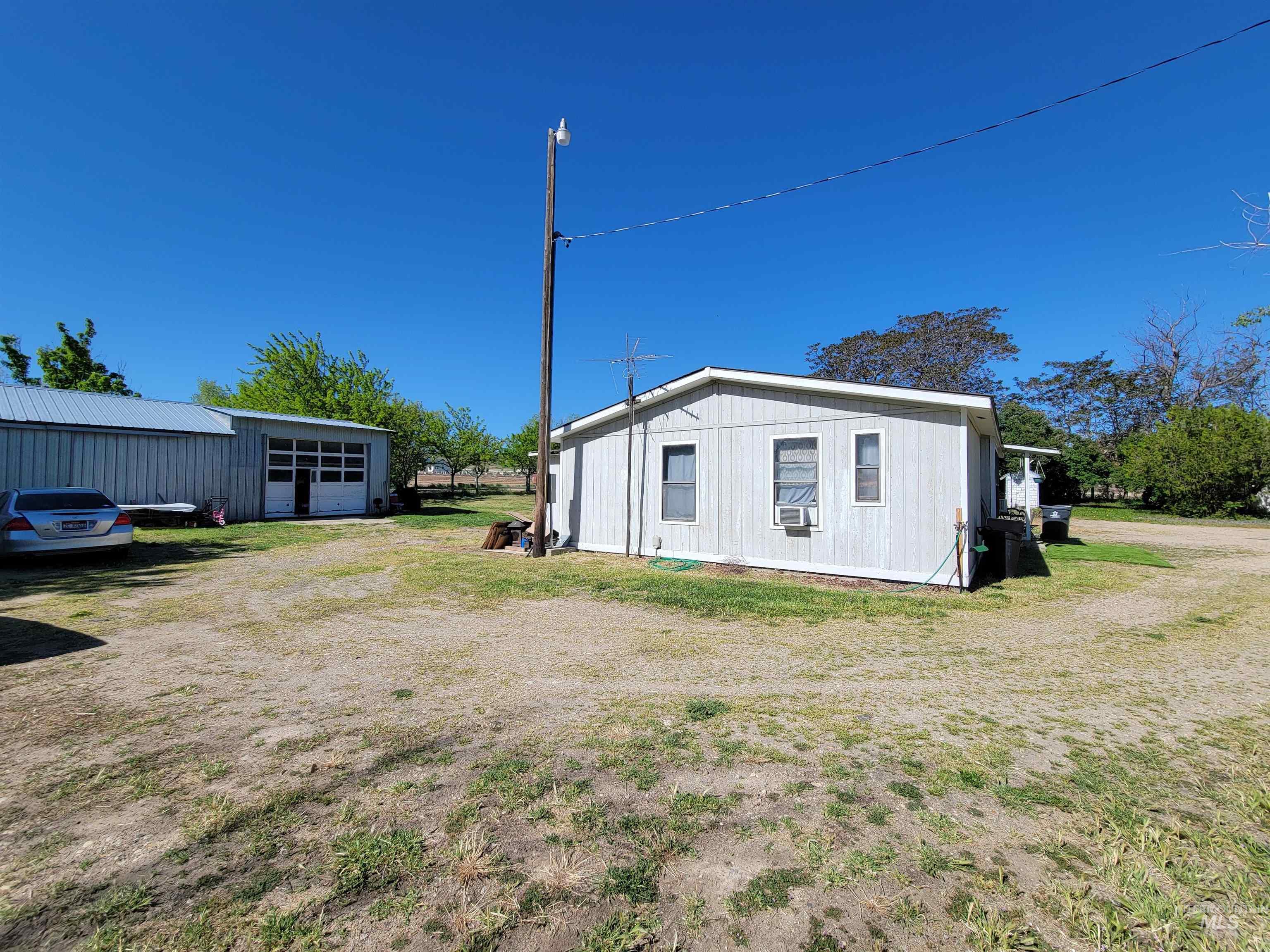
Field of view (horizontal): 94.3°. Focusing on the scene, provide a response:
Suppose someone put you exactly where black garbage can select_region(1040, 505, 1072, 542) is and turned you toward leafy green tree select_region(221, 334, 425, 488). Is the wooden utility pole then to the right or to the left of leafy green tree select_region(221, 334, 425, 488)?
left

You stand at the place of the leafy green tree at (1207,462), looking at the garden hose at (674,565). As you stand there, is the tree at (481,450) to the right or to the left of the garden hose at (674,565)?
right

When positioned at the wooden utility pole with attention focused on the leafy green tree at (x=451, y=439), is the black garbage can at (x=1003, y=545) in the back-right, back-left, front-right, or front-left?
back-right
